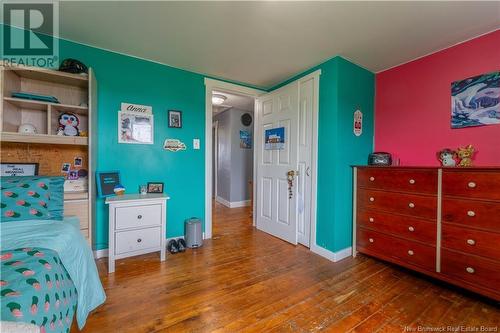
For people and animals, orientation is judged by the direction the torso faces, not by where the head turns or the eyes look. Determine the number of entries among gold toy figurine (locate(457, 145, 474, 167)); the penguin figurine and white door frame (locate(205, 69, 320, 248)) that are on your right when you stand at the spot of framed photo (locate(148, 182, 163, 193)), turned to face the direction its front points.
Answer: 1

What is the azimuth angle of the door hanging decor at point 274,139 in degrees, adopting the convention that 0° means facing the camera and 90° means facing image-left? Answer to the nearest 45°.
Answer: approximately 45°

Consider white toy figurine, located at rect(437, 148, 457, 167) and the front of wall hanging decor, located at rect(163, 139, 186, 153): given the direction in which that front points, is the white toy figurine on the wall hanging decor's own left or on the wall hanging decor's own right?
on the wall hanging decor's own left

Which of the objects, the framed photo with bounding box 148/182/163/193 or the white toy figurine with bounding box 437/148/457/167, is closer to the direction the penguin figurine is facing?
the white toy figurine

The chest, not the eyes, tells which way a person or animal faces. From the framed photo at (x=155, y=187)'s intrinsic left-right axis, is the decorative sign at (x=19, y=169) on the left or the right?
on its right

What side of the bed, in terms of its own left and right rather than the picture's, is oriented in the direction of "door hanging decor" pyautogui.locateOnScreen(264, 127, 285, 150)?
left

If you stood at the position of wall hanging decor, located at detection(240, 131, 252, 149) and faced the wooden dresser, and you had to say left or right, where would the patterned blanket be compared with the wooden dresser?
right

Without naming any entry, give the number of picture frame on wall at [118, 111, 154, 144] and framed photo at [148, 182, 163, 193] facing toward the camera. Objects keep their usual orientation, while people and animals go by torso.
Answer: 2
